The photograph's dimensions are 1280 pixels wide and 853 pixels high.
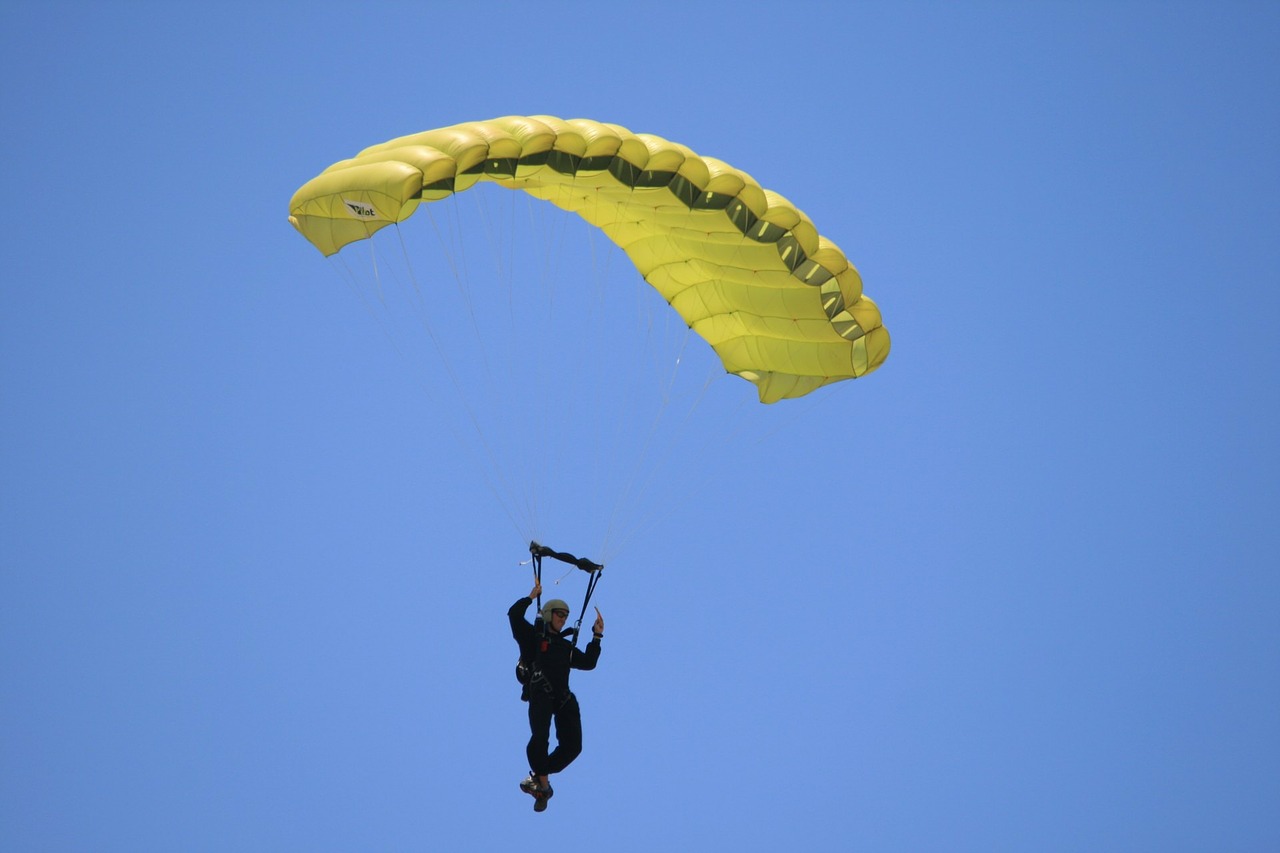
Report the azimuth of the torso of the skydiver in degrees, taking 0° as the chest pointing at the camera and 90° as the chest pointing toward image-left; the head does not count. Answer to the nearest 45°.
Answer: approximately 315°
